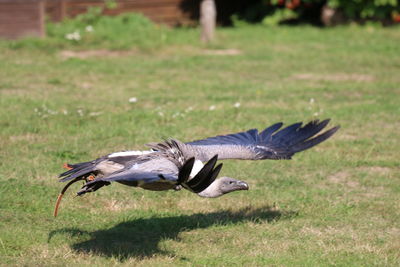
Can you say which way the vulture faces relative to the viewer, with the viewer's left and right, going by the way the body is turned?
facing to the right of the viewer

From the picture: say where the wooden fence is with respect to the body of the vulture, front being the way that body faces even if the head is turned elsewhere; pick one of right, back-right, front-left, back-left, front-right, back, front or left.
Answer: left

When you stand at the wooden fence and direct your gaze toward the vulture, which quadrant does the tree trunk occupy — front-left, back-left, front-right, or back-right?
front-left

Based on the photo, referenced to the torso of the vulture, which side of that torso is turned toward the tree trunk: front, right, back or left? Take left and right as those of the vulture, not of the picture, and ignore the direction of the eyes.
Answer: left

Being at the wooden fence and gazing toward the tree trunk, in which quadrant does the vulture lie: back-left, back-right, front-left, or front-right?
front-right
